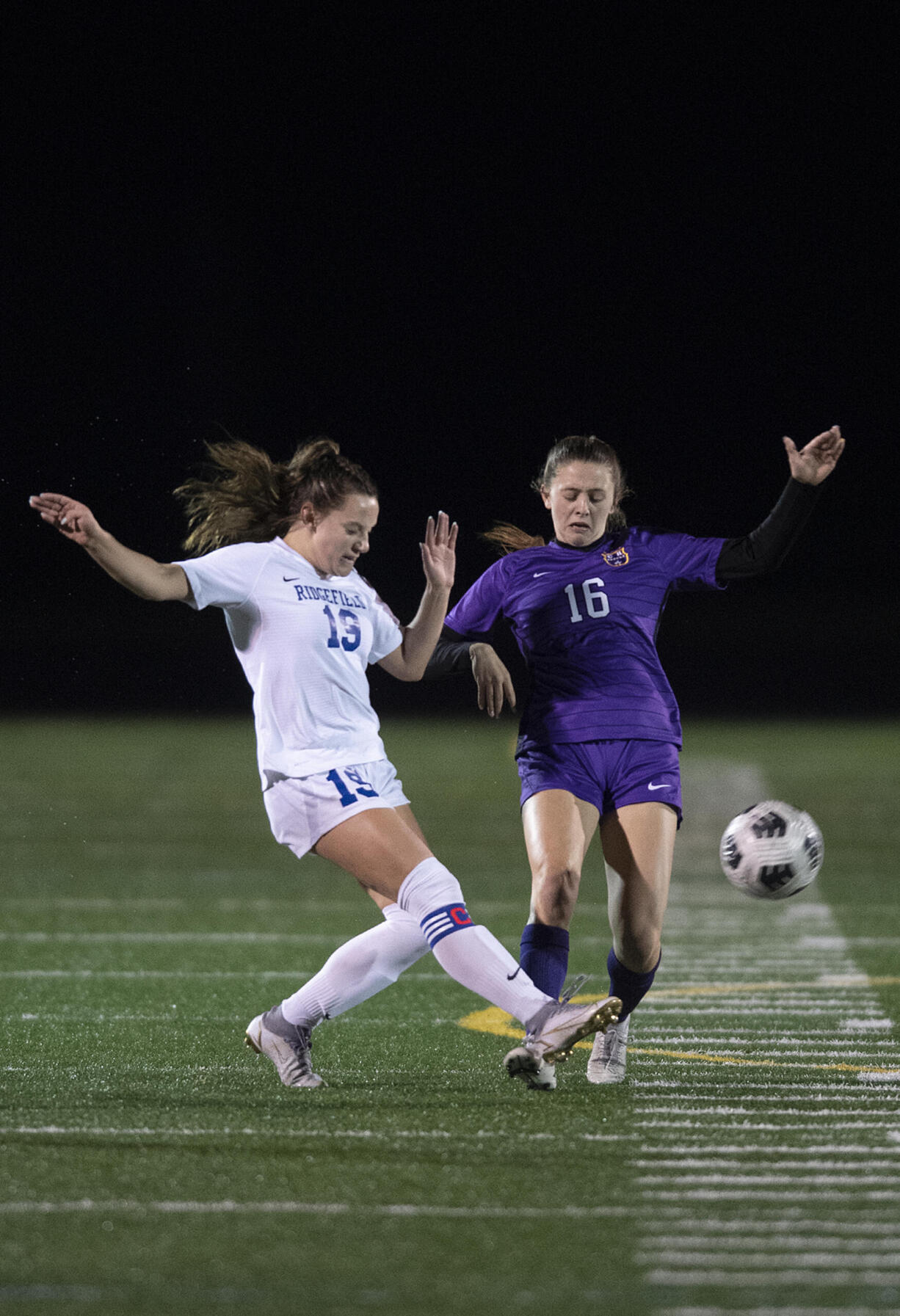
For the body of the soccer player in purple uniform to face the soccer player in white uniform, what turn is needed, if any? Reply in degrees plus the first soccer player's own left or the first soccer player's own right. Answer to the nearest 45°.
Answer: approximately 45° to the first soccer player's own right

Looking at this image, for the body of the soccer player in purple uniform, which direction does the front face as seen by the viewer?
toward the camera

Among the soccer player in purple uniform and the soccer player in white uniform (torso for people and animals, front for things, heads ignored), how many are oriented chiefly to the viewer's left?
0

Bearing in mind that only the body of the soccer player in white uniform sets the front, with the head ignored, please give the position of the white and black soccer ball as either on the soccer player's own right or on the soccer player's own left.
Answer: on the soccer player's own left

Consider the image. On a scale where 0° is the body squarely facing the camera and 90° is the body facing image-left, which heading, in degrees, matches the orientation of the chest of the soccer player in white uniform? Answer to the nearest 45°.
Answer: approximately 315°

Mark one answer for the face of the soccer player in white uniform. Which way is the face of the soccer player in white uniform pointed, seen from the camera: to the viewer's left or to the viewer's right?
to the viewer's right

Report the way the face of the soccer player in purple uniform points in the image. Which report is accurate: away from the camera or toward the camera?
toward the camera
